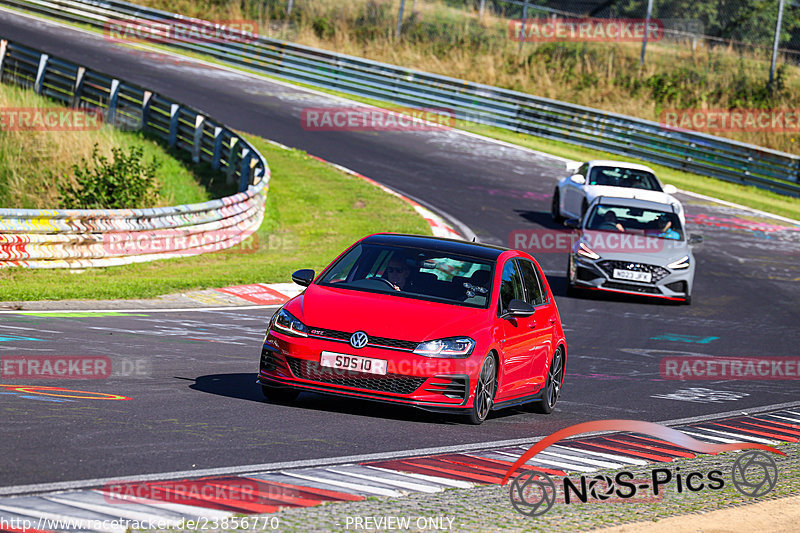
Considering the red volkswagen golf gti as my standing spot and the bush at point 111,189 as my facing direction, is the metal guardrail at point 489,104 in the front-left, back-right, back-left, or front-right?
front-right

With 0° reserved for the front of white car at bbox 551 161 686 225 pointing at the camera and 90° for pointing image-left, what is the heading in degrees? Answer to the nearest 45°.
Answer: approximately 315°

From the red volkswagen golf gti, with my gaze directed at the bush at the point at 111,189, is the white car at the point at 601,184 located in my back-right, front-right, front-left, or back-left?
front-right

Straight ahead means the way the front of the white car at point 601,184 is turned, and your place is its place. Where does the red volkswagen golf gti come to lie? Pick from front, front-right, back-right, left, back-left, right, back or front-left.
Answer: front-right

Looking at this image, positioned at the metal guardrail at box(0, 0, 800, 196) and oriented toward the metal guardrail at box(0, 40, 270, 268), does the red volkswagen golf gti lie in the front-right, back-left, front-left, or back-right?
front-left

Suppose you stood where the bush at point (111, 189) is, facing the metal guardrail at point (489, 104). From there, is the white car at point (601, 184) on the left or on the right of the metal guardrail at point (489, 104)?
right

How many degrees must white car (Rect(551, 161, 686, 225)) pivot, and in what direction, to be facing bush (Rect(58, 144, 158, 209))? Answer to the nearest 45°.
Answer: approximately 90° to its right

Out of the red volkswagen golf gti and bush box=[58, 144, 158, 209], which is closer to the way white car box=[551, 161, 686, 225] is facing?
the red volkswagen golf gti

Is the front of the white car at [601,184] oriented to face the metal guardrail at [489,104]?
no

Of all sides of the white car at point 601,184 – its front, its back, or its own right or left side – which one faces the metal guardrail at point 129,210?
right
